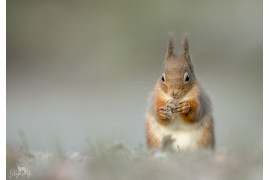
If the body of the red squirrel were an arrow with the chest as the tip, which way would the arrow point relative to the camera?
toward the camera
